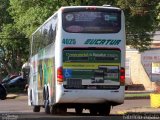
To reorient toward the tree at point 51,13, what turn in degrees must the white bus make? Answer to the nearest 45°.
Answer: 0° — it already faces it

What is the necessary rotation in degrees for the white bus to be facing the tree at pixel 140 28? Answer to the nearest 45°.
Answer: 0° — it already faces it

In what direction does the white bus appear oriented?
away from the camera
